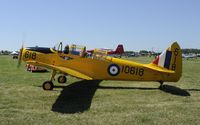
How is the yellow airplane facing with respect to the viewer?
to the viewer's left
